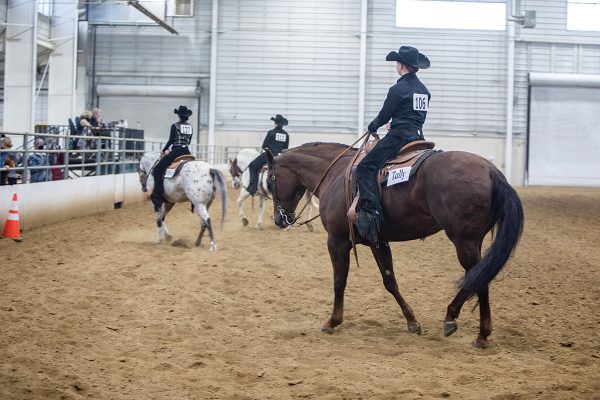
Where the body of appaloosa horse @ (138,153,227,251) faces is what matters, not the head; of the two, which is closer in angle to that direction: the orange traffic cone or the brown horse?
the orange traffic cone

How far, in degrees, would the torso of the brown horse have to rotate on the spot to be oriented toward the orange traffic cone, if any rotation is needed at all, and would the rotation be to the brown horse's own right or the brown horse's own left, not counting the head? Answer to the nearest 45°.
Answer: approximately 45° to the brown horse's own right

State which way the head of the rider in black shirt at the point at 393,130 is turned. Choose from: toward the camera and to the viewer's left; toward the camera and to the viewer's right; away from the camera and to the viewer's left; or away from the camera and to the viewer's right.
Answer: away from the camera and to the viewer's left

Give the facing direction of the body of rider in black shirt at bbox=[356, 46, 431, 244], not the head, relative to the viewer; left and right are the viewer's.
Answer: facing away from the viewer and to the left of the viewer

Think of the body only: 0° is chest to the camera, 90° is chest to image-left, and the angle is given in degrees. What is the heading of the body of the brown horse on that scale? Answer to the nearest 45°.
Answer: approximately 90°

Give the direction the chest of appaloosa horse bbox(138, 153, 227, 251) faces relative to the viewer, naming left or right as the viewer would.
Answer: facing away from the viewer and to the left of the viewer

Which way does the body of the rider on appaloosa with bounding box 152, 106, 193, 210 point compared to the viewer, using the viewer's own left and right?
facing away from the viewer and to the left of the viewer
